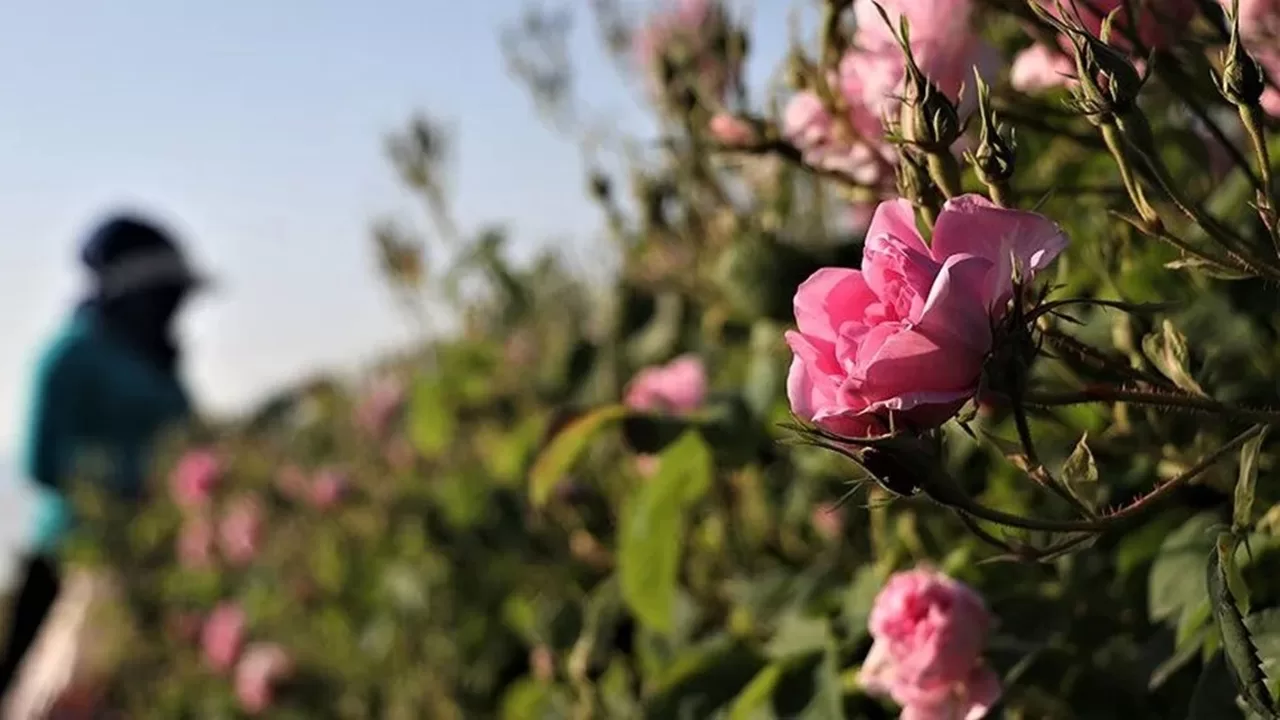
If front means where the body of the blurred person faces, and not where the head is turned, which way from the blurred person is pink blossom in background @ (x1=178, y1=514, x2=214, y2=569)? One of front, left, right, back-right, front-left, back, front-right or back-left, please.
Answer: right

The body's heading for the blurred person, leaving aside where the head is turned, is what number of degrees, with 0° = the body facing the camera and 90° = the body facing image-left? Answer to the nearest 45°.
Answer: approximately 270°

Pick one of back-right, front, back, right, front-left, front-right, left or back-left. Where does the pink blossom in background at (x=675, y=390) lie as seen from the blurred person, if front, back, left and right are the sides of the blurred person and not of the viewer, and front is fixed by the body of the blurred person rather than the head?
right

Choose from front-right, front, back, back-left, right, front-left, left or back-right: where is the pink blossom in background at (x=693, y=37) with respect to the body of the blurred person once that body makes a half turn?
left

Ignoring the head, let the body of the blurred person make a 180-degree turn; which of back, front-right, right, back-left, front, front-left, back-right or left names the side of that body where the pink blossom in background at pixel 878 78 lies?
left

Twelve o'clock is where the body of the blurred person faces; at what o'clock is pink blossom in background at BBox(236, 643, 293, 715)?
The pink blossom in background is roughly at 3 o'clock from the blurred person.

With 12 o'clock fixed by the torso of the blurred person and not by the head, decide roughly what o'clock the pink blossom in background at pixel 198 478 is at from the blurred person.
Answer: The pink blossom in background is roughly at 3 o'clock from the blurred person.

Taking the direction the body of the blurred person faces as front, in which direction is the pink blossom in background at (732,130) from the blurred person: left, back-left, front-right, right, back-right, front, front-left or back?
right

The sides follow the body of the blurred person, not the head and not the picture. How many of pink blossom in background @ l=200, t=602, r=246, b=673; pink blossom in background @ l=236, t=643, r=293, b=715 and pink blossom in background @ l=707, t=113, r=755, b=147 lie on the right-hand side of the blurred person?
3

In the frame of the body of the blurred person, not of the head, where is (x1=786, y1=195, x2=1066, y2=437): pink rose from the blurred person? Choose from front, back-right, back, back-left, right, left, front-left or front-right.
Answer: right

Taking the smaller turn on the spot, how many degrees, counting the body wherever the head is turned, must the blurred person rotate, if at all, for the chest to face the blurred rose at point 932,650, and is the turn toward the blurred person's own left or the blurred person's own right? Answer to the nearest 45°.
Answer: approximately 90° to the blurred person's own right

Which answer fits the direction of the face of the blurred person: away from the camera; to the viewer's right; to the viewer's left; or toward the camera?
to the viewer's right
